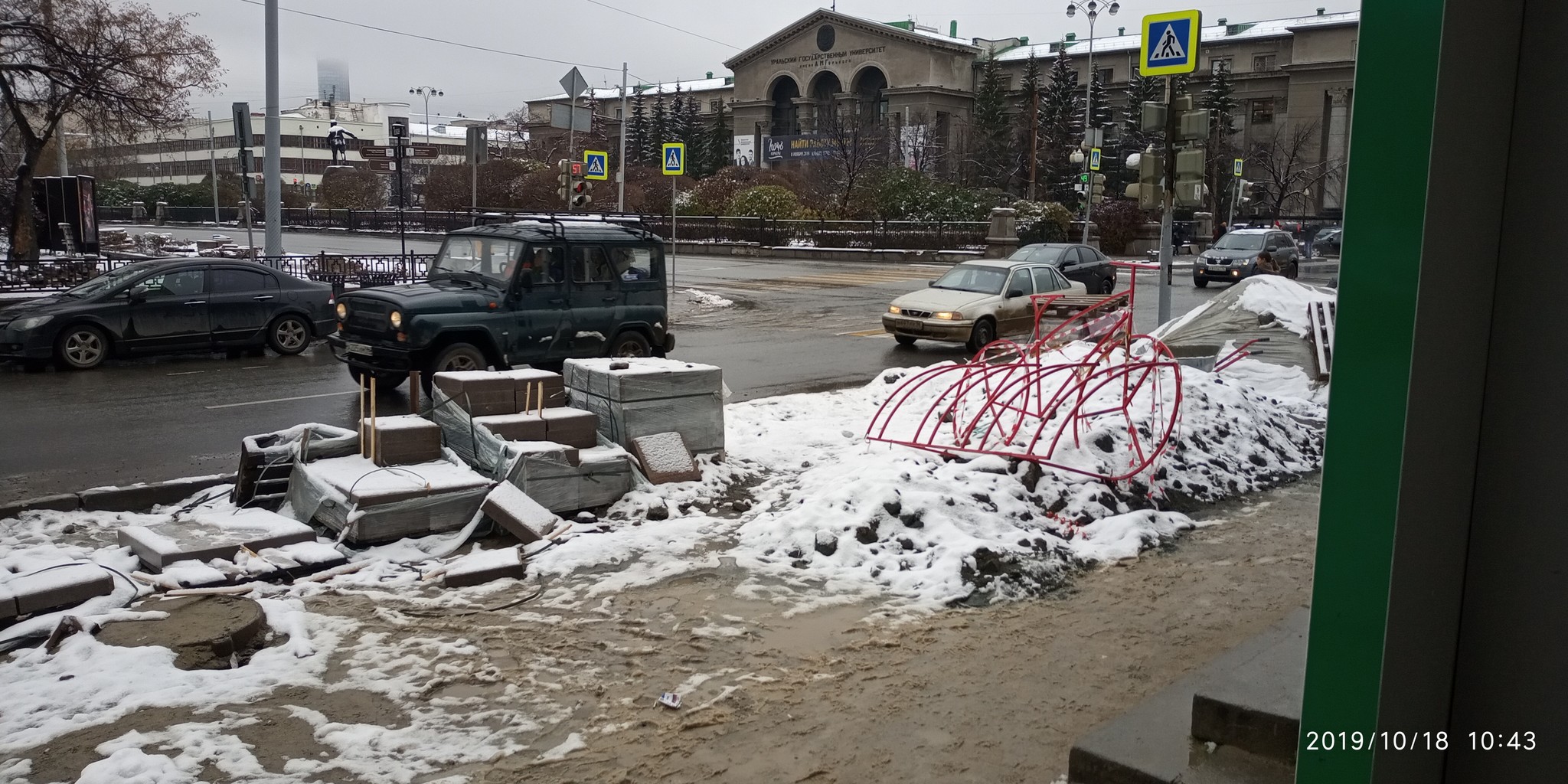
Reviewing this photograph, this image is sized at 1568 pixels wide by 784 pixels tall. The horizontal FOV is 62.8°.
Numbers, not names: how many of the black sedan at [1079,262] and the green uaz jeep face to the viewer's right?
0

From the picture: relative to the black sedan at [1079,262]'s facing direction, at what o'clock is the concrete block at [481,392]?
The concrete block is roughly at 11 o'clock from the black sedan.

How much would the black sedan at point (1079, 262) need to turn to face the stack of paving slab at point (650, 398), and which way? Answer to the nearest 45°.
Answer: approximately 45° to its left

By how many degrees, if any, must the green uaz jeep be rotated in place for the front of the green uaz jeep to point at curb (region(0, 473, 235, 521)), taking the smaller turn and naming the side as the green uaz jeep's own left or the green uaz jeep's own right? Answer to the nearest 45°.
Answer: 0° — it already faces it

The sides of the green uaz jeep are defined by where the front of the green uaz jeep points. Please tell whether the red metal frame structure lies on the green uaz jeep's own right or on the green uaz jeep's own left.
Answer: on the green uaz jeep's own left

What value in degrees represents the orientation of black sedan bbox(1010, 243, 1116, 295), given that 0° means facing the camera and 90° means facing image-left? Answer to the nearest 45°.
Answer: approximately 45°

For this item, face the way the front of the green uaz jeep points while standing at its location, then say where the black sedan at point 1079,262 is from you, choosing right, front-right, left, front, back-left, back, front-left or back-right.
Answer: back

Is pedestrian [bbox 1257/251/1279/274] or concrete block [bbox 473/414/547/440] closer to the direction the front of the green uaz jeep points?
the concrete block

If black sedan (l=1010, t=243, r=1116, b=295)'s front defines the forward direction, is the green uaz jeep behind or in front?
in front

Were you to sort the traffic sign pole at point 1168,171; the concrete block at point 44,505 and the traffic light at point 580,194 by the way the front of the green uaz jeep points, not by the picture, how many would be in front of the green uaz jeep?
1

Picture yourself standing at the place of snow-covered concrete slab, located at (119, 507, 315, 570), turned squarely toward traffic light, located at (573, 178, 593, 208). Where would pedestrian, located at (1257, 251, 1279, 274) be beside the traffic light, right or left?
right

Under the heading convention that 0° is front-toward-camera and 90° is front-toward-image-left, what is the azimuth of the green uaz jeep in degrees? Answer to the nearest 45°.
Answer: approximately 45°

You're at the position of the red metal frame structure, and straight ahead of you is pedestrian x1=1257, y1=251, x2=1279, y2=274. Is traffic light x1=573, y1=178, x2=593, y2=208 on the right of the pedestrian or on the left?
left

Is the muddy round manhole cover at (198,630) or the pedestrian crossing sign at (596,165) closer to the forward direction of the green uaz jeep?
the muddy round manhole cover

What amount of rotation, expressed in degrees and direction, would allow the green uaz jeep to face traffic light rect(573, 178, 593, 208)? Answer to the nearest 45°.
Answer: approximately 135° to its right
